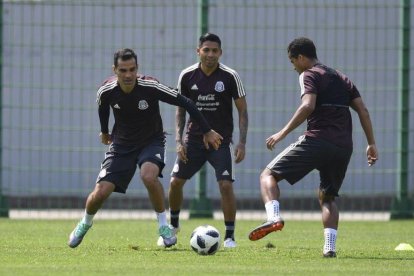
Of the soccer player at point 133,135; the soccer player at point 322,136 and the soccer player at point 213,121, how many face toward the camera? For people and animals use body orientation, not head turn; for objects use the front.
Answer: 2

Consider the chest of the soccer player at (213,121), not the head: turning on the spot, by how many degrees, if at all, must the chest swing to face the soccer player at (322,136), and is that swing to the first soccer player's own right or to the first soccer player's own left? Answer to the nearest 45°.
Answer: approximately 45° to the first soccer player's own left

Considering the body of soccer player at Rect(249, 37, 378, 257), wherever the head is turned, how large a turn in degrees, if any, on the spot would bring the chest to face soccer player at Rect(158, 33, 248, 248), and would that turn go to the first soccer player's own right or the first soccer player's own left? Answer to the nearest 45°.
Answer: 0° — they already face them

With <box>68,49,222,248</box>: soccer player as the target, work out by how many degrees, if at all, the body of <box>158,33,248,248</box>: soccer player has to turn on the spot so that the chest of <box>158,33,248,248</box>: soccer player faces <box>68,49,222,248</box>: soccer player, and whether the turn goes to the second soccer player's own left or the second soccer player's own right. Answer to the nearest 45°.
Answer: approximately 45° to the second soccer player's own right

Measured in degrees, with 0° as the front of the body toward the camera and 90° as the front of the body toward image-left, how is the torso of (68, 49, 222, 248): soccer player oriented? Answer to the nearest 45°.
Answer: approximately 0°

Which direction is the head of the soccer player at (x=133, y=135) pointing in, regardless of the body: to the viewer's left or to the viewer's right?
to the viewer's right

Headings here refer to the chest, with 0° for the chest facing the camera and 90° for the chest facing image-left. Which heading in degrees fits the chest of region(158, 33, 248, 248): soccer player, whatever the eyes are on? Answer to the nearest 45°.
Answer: approximately 0°
